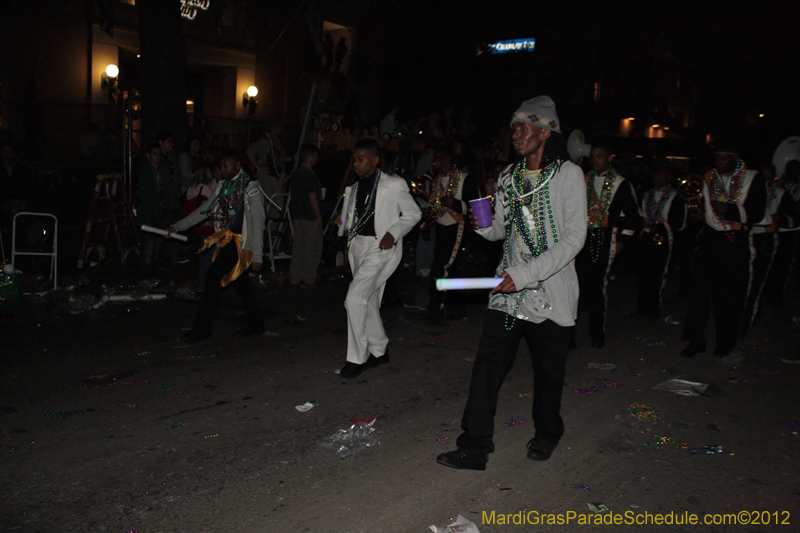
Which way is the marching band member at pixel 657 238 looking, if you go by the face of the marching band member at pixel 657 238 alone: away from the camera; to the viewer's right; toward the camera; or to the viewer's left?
toward the camera

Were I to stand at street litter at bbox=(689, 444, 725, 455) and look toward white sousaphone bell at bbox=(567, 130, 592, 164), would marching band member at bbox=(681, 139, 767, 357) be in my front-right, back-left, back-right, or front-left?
front-right

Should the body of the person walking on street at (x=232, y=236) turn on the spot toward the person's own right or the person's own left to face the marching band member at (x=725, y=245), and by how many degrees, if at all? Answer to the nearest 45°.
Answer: approximately 135° to the person's own left

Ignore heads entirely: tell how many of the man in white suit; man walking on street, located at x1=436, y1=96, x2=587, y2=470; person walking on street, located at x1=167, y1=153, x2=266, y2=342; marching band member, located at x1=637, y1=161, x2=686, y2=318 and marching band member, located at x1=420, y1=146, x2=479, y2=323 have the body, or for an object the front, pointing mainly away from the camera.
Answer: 0

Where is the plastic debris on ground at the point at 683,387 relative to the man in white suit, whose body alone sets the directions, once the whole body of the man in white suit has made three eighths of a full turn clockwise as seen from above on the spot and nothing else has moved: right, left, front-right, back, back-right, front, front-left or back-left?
right

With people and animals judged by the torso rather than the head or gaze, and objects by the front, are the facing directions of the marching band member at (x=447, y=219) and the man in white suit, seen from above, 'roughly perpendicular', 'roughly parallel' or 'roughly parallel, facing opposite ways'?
roughly parallel

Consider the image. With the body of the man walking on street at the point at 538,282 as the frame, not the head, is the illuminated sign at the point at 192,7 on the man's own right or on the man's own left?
on the man's own right

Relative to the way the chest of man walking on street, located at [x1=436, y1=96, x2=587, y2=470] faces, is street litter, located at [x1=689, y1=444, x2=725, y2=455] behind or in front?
behind

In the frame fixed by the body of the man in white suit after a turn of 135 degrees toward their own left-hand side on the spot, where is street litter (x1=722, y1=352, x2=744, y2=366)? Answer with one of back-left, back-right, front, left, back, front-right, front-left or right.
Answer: front

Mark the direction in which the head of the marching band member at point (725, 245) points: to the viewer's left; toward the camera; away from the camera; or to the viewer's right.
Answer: toward the camera

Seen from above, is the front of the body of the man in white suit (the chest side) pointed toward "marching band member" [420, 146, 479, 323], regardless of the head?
no

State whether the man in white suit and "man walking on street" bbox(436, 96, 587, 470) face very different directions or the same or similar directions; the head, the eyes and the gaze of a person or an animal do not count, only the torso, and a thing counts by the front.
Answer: same or similar directions

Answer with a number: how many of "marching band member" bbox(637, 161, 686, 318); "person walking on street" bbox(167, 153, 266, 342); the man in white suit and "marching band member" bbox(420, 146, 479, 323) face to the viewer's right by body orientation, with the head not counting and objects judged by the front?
0

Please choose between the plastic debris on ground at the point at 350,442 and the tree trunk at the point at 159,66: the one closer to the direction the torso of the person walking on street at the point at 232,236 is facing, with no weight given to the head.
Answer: the plastic debris on ground

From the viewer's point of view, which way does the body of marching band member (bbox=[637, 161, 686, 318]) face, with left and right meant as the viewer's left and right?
facing the viewer and to the left of the viewer

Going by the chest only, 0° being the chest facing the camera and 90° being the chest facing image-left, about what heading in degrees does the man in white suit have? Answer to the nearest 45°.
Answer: approximately 45°
